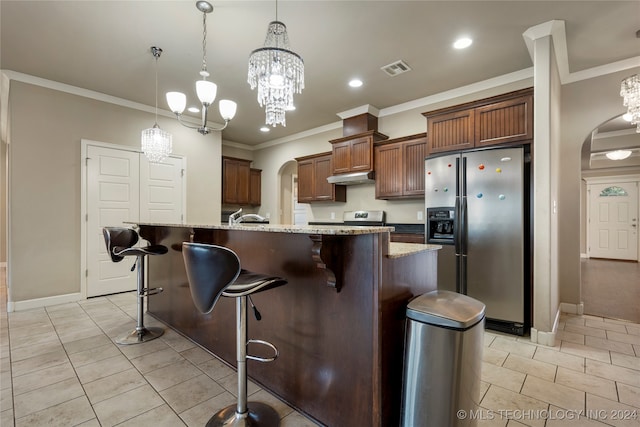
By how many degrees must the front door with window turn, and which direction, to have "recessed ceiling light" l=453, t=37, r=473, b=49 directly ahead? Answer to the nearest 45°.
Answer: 0° — it already faces it

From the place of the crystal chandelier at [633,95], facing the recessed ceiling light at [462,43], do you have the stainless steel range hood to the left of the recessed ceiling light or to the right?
right

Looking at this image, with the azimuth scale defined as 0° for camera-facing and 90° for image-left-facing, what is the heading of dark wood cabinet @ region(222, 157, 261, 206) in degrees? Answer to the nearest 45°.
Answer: approximately 315°

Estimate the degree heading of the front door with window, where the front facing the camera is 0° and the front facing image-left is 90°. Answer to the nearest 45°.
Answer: approximately 0°

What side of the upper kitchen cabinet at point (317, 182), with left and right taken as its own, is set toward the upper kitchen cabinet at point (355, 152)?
left

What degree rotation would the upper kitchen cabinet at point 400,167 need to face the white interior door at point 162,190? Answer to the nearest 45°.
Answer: approximately 45° to its right

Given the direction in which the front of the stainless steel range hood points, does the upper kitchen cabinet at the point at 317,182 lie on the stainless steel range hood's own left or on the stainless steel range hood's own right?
on the stainless steel range hood's own right

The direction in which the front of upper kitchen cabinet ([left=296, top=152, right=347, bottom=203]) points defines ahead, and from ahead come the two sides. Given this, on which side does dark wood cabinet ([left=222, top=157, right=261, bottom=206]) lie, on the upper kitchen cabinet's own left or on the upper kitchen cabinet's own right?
on the upper kitchen cabinet's own right

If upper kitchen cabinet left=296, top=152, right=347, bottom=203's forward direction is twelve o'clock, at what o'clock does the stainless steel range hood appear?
The stainless steel range hood is roughly at 9 o'clock from the upper kitchen cabinet.
